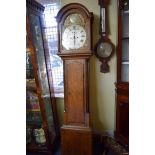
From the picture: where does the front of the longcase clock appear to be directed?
toward the camera
